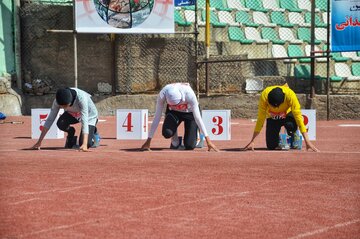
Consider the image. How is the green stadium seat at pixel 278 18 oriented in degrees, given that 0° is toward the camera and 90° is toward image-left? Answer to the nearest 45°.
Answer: approximately 315°

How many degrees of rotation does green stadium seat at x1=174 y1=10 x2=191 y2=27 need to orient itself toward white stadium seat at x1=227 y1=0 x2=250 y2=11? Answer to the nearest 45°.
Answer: approximately 90° to its left

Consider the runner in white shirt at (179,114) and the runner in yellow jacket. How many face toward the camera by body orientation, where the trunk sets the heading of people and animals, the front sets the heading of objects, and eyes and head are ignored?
2

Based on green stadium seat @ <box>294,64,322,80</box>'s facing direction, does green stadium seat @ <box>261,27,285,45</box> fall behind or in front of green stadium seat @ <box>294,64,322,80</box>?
behind

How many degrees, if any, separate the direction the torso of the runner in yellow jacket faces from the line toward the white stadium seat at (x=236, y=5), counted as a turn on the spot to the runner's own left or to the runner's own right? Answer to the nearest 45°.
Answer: approximately 180°

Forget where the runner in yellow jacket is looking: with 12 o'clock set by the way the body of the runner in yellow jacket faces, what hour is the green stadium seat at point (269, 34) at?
The green stadium seat is roughly at 6 o'clock from the runner in yellow jacket.

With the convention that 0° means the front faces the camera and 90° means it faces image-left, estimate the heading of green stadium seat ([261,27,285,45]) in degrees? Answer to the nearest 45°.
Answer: approximately 315°

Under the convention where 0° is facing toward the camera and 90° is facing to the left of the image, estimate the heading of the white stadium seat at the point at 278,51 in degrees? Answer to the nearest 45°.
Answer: approximately 315°

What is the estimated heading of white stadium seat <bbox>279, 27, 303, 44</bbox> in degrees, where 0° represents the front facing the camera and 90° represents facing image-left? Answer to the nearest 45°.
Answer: approximately 315°
